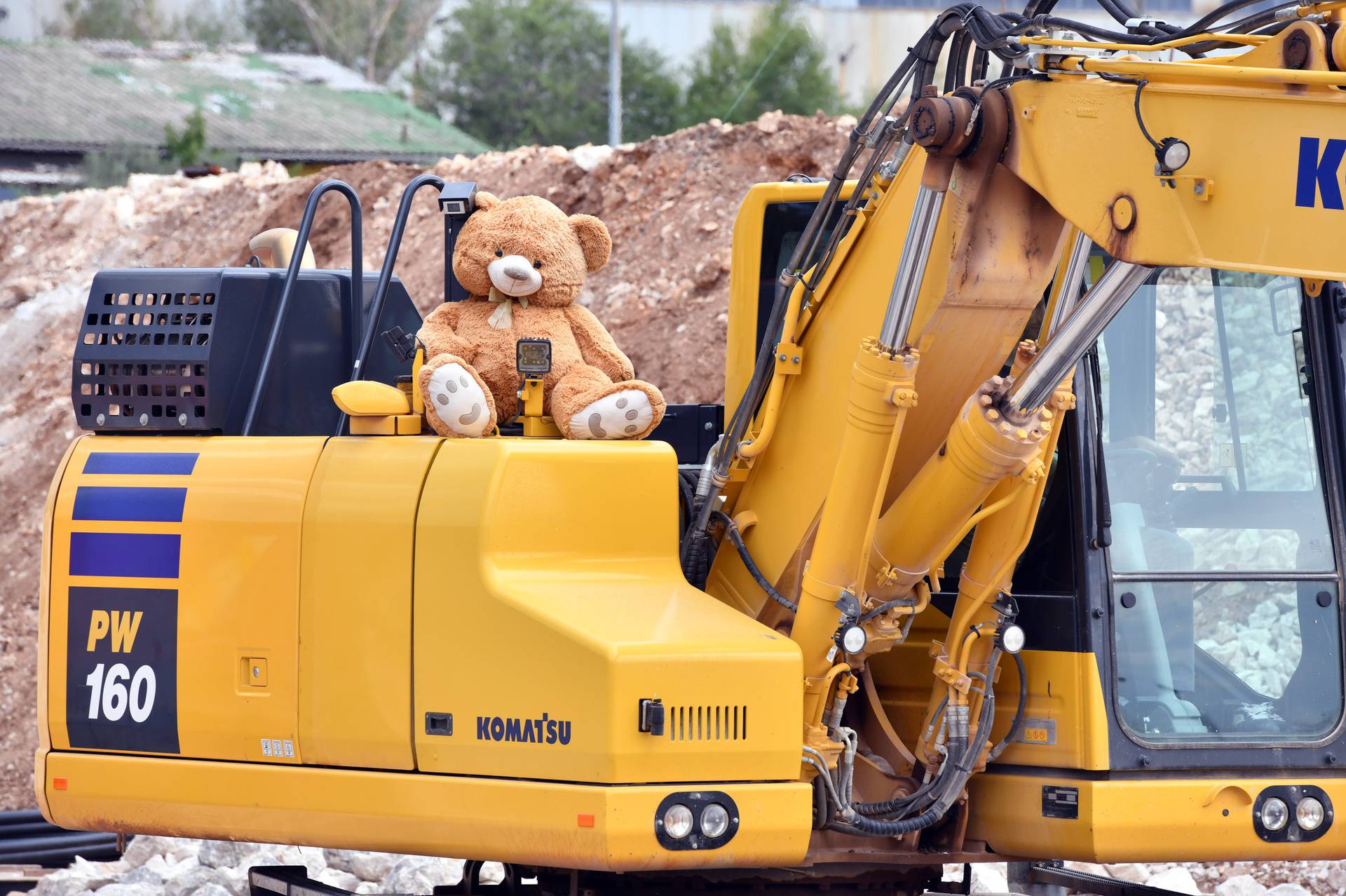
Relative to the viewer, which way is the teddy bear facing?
toward the camera

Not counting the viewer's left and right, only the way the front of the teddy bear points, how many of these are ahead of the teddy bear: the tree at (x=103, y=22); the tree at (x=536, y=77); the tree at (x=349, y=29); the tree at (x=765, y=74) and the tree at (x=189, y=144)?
0

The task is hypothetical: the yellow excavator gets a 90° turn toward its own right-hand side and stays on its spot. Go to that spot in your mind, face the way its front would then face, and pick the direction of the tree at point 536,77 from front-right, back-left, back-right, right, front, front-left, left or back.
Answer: back-right

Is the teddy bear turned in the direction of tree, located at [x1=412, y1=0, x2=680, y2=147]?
no

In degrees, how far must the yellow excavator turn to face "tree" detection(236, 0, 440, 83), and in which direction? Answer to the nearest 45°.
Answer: approximately 135° to its left

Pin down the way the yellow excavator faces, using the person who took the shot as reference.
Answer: facing the viewer and to the right of the viewer

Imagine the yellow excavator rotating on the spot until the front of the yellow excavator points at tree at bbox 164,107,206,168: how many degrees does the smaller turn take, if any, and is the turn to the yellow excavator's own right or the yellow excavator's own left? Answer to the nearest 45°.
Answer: approximately 135° to the yellow excavator's own left

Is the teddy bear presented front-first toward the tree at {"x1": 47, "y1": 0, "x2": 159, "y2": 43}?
no

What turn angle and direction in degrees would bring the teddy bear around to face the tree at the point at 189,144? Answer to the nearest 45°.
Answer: approximately 180°

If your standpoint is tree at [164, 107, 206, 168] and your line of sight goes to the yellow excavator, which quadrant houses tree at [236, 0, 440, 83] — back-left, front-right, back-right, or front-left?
back-left

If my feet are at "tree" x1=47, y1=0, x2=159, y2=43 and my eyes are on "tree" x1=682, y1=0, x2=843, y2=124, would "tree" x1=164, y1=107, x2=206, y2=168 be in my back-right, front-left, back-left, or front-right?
front-right

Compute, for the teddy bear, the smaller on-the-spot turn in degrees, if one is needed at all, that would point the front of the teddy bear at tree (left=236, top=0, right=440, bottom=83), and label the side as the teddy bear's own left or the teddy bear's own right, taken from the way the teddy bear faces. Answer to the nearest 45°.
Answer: approximately 180°
